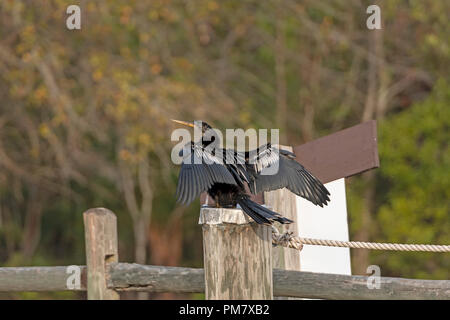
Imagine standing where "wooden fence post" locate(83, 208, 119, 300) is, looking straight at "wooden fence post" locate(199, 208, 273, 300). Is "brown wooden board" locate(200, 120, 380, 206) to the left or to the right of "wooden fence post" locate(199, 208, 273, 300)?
left

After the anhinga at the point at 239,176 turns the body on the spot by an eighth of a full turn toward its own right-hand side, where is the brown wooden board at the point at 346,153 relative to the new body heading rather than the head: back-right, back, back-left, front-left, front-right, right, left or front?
front-right

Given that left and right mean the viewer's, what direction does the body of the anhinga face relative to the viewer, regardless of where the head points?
facing away from the viewer and to the left of the viewer

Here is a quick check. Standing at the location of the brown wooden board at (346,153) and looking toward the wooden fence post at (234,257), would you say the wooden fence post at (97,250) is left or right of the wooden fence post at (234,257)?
right

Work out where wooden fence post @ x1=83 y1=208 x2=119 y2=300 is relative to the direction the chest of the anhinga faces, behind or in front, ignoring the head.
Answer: in front
